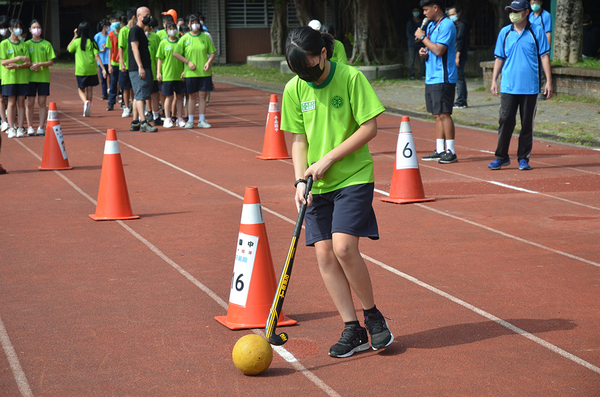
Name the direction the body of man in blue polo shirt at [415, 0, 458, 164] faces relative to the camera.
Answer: to the viewer's left

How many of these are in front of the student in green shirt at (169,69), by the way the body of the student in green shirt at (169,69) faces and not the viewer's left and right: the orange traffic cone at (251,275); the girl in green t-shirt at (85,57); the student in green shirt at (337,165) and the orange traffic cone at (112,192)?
3

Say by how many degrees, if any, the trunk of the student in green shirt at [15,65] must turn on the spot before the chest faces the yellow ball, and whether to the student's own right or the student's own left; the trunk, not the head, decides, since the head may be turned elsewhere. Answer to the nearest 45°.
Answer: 0° — they already face it

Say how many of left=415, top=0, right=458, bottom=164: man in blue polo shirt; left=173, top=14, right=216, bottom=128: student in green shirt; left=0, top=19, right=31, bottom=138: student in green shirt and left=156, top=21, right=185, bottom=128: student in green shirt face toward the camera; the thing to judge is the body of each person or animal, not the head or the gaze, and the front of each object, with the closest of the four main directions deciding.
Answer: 3
